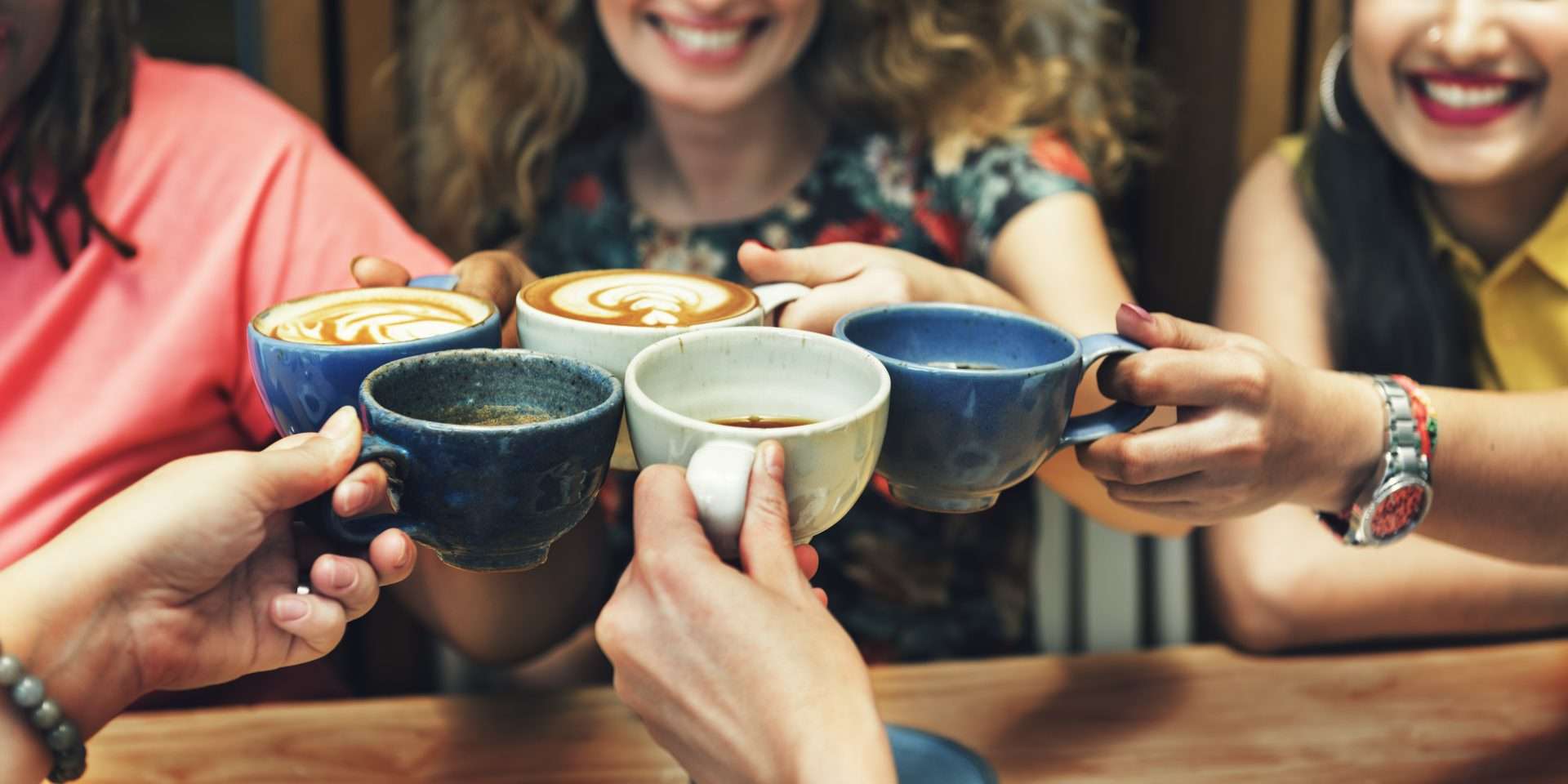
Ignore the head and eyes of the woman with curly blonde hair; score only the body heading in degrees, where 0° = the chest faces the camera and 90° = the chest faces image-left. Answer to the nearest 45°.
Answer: approximately 0°

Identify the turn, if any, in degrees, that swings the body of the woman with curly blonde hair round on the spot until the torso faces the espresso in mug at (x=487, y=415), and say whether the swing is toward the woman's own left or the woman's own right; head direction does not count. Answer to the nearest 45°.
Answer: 0° — they already face it

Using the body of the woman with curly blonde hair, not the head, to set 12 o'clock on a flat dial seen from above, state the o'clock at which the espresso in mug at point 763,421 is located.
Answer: The espresso in mug is roughly at 12 o'clock from the woman with curly blonde hair.

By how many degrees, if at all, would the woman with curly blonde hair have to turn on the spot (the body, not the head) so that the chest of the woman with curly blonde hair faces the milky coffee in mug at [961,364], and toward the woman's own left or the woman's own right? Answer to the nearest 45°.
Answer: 0° — they already face it

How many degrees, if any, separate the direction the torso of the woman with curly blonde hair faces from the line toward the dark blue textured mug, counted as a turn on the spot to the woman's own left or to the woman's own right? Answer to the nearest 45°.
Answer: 0° — they already face it

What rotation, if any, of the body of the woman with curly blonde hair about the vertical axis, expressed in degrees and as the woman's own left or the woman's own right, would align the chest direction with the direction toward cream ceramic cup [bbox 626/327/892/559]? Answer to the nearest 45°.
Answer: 0° — they already face it
